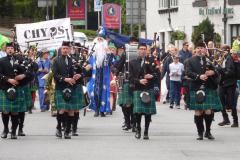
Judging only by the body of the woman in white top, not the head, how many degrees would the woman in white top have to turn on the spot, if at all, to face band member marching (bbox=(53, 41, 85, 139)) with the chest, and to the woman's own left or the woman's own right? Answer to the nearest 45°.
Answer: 0° — they already face them

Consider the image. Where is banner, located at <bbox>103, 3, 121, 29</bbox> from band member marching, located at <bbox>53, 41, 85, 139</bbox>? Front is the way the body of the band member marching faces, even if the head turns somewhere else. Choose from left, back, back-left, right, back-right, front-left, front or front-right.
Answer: back
